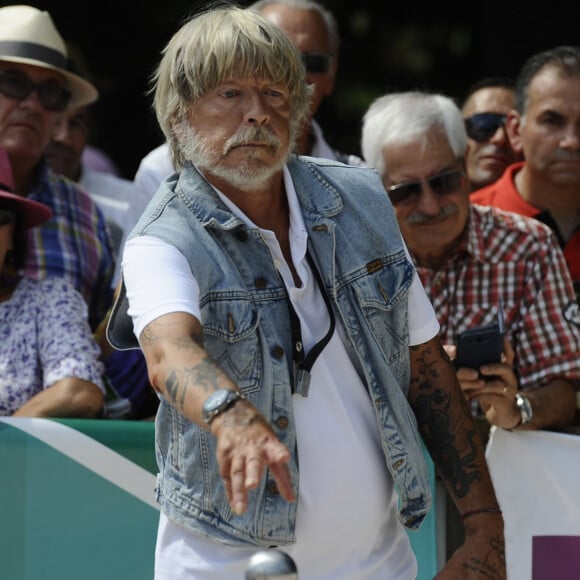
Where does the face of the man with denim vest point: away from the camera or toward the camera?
toward the camera

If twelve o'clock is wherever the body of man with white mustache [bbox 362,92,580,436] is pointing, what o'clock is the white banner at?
The white banner is roughly at 10 o'clock from the man with white mustache.

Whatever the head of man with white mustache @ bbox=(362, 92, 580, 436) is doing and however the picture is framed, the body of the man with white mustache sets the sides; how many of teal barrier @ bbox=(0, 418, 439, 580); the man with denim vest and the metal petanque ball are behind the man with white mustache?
0

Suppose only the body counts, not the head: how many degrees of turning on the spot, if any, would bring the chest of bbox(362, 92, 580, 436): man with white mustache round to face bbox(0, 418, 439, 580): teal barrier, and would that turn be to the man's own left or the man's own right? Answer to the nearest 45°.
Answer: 0° — they already face it

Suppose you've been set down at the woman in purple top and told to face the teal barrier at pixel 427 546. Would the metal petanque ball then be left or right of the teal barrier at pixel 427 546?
right

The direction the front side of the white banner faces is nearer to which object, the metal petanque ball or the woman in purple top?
the metal petanque ball

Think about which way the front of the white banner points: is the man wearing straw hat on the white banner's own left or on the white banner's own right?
on the white banner's own right

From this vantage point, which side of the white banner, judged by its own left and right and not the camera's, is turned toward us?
front

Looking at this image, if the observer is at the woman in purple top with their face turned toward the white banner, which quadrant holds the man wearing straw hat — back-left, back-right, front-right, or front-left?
back-left

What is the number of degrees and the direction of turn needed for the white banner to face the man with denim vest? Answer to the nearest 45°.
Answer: approximately 45° to its right

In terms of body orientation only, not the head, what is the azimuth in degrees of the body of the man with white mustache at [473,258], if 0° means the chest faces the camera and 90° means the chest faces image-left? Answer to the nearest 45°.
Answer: approximately 45°

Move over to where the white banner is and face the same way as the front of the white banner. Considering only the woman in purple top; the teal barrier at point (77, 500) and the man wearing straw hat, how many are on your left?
0

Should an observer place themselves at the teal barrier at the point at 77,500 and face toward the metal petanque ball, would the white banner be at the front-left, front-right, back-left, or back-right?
front-left

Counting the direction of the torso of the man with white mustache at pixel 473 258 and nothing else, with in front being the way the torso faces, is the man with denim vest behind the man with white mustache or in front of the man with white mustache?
in front

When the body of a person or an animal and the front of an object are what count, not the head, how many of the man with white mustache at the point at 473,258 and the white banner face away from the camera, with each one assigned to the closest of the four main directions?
0

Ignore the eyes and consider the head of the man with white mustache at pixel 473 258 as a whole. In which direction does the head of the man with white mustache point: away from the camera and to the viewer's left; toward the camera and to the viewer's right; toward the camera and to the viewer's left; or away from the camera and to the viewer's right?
toward the camera and to the viewer's left
